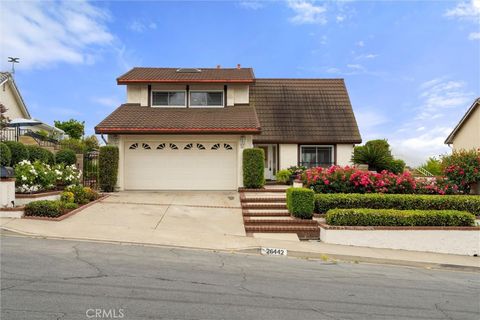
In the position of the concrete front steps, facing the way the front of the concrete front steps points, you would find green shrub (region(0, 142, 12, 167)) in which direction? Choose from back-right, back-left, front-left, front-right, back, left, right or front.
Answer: right

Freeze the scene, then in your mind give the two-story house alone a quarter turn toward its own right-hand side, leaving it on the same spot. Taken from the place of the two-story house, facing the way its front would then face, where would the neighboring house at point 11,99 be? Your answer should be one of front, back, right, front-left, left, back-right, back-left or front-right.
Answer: front-right

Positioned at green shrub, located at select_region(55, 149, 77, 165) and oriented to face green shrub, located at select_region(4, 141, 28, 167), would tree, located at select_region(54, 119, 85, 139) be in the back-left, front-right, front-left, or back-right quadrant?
back-right

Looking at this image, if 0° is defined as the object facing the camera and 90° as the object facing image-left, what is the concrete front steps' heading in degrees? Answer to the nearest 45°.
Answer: approximately 0°

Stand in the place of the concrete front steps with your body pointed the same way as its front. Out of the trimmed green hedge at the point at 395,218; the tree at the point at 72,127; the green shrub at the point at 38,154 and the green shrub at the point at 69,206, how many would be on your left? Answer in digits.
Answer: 1

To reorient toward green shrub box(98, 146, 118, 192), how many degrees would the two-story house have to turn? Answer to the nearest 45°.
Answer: approximately 45° to its right

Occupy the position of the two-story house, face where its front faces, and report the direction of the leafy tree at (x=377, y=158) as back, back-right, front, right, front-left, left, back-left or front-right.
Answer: left

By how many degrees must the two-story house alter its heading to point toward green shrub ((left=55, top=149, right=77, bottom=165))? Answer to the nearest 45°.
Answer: approximately 90° to its right

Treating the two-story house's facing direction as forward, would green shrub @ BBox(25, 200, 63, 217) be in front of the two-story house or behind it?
in front

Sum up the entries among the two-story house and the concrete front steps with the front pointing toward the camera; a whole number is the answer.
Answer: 2

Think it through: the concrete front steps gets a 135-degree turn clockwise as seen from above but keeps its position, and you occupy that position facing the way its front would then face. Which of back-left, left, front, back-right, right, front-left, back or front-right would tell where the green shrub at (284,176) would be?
front-right

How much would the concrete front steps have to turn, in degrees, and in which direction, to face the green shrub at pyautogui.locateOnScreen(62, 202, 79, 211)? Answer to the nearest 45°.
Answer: approximately 90° to its right

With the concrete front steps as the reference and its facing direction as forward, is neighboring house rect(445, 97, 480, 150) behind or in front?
behind

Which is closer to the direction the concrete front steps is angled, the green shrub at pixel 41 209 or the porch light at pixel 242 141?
the green shrub

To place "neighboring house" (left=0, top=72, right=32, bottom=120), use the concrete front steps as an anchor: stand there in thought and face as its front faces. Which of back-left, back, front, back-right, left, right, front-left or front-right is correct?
back-right

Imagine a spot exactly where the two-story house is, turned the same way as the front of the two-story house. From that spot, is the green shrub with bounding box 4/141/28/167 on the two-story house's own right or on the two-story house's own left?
on the two-story house's own right
